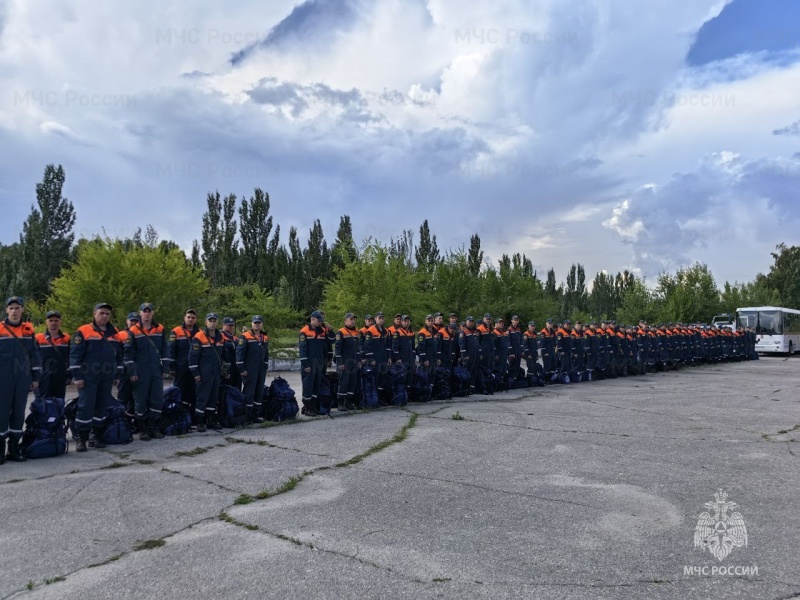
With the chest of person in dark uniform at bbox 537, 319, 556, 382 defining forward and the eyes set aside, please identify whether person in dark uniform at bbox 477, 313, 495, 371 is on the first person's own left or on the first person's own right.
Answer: on the first person's own right

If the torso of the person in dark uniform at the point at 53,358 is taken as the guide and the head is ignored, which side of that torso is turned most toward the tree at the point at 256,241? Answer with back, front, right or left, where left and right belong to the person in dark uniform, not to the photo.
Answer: back

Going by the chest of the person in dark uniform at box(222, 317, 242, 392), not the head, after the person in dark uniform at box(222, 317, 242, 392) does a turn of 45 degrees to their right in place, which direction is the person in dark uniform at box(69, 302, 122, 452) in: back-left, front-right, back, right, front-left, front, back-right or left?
front-right

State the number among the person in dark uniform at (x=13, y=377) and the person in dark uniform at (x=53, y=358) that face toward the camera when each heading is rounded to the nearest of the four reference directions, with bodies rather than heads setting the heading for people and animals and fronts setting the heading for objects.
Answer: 2

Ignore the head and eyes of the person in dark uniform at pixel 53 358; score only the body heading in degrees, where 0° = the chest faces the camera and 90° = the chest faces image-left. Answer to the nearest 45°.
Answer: approximately 0°

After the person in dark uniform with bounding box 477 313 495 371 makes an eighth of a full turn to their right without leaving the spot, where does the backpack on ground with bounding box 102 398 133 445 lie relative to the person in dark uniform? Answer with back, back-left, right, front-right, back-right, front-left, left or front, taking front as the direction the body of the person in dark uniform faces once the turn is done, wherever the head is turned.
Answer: front-right

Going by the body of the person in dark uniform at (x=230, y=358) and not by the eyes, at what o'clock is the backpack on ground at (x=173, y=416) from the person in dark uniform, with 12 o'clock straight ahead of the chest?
The backpack on ground is roughly at 3 o'clock from the person in dark uniform.

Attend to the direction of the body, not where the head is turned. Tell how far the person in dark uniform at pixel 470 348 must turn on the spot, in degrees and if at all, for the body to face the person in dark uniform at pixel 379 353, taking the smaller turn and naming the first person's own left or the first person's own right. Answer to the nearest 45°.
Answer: approximately 90° to the first person's own right

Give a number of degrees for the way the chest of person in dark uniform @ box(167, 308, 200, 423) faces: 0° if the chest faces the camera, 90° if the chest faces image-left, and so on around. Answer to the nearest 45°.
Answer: approximately 315°
